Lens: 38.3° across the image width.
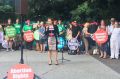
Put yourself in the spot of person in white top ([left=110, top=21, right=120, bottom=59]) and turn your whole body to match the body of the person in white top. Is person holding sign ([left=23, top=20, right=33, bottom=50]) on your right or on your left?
on your right

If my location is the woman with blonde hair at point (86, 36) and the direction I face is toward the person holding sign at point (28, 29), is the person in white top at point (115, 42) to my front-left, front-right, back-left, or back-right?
back-left

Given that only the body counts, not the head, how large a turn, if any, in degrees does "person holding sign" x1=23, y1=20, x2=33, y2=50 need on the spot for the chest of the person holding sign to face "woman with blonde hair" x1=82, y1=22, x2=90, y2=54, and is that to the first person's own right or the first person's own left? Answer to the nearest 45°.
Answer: approximately 45° to the first person's own left

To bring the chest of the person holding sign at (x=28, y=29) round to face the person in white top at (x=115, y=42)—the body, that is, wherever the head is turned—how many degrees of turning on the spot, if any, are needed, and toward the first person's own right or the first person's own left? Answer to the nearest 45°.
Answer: approximately 45° to the first person's own left

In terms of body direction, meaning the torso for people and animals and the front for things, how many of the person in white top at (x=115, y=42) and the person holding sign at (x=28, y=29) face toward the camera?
2

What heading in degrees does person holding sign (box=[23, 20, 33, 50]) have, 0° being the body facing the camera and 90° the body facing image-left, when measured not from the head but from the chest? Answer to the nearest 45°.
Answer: approximately 0°
